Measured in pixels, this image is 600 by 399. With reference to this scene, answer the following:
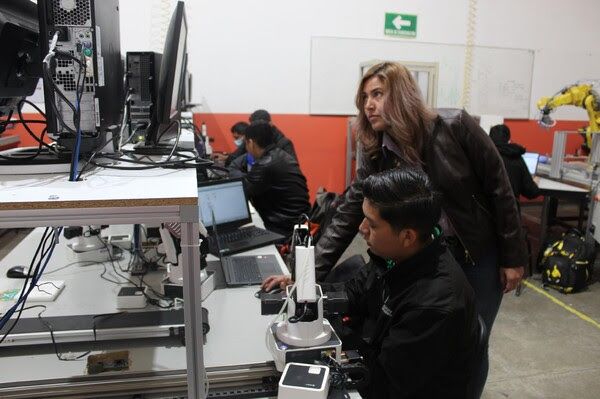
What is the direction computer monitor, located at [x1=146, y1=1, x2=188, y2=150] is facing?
to the viewer's right

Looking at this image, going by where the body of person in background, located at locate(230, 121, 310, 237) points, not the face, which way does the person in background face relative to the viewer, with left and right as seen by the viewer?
facing away from the viewer and to the left of the viewer

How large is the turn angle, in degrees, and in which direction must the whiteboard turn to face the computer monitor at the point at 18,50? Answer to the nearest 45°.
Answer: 0° — it already faces it

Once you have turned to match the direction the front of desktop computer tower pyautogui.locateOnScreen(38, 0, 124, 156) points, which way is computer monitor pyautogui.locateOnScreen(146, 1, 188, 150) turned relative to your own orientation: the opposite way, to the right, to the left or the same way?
to the right

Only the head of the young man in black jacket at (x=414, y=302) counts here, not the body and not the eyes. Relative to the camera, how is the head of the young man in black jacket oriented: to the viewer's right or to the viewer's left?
to the viewer's left

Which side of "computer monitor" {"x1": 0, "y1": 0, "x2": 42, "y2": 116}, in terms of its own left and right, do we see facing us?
back

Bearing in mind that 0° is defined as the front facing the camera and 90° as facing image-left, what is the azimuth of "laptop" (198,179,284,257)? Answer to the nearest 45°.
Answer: approximately 315°

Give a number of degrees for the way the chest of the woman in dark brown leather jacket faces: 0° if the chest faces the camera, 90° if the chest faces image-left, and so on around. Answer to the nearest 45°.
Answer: approximately 45°

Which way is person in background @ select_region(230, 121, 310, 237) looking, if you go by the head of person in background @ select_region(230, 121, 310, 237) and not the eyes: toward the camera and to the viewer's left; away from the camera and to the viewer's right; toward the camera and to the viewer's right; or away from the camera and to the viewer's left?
away from the camera and to the viewer's left
